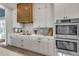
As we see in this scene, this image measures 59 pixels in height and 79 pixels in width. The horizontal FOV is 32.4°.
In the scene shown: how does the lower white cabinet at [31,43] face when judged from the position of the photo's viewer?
facing the viewer and to the left of the viewer

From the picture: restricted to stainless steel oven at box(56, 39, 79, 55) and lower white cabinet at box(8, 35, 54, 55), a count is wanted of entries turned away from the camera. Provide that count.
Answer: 0

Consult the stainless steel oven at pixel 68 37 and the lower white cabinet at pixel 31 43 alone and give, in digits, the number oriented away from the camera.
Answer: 0
